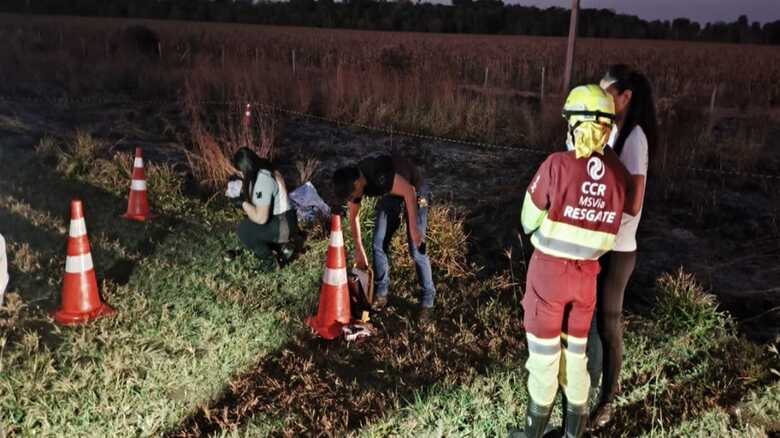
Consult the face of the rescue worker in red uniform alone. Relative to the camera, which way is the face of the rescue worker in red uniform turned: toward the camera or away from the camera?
away from the camera

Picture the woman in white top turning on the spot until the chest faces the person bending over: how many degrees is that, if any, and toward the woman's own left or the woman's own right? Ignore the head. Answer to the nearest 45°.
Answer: approximately 45° to the woman's own right

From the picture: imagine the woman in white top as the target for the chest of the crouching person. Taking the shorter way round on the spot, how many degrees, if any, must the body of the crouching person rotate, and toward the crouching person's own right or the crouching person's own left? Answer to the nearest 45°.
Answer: approximately 135° to the crouching person's own left

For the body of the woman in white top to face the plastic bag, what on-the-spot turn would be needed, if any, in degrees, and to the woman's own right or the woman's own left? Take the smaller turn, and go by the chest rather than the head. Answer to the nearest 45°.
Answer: approximately 45° to the woman's own right

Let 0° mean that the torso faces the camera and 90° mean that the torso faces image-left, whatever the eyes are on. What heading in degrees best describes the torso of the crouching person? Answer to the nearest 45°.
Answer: approximately 90°

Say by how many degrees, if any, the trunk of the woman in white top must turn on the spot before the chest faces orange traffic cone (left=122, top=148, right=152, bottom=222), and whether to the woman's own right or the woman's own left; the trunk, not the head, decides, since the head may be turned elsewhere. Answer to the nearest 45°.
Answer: approximately 45° to the woman's own right

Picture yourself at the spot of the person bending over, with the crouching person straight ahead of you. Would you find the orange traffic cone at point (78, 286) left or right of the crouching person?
left

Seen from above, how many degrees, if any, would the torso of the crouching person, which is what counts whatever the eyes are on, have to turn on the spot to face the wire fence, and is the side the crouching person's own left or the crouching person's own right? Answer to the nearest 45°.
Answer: approximately 90° to the crouching person's own right

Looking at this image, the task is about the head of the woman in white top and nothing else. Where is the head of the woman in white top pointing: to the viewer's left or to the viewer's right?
to the viewer's left

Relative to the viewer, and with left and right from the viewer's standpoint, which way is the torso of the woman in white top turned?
facing to the left of the viewer
